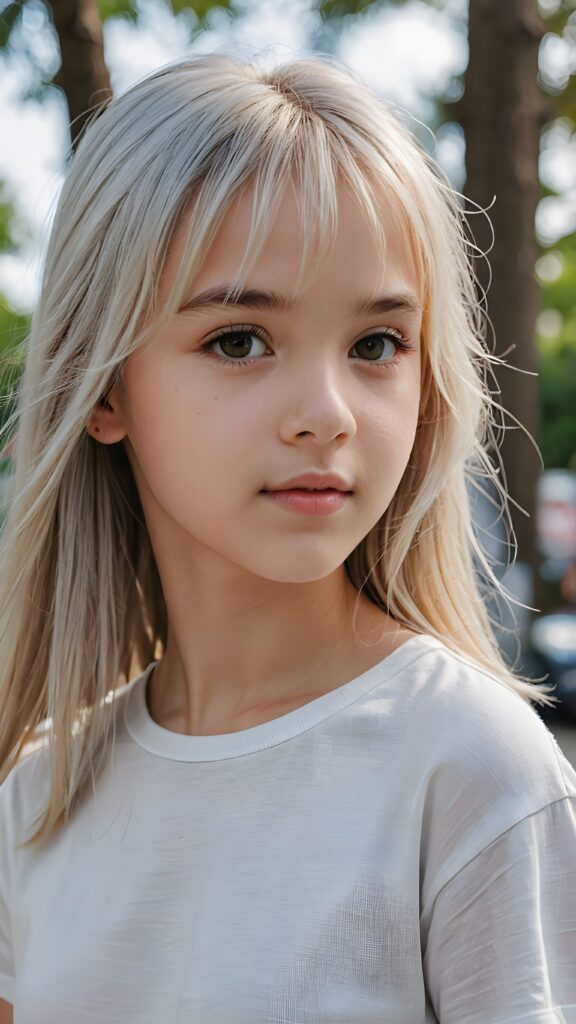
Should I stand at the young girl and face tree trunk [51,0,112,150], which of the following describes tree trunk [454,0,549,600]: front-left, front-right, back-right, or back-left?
front-right

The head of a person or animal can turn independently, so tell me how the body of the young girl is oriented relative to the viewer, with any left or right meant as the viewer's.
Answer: facing the viewer and to the left of the viewer

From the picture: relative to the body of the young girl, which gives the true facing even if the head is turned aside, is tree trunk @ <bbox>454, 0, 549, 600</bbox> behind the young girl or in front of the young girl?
behind
